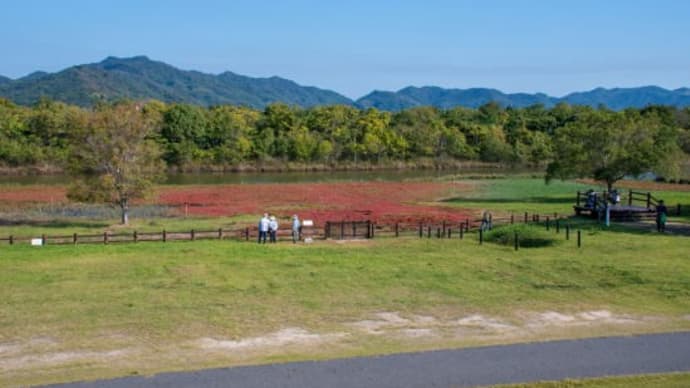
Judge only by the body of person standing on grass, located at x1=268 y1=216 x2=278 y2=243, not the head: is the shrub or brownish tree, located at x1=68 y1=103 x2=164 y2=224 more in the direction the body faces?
the brownish tree

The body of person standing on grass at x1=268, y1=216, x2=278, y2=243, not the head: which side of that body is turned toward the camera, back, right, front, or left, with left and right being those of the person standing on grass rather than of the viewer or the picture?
back

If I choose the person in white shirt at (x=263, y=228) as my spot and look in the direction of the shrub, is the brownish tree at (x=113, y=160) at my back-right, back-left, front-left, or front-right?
back-left

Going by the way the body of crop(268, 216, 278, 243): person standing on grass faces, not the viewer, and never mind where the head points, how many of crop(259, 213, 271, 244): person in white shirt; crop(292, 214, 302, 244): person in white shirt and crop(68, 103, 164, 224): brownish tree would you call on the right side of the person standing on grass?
1

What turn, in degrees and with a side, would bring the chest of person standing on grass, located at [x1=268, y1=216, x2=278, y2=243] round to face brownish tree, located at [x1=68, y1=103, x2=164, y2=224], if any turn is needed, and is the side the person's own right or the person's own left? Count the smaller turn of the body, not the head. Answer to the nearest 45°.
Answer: approximately 45° to the person's own left

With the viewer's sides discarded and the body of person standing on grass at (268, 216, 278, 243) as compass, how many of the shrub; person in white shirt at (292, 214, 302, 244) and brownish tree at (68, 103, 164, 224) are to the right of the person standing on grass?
2

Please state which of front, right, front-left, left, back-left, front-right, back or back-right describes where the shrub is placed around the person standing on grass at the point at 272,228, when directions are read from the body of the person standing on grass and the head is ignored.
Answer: right

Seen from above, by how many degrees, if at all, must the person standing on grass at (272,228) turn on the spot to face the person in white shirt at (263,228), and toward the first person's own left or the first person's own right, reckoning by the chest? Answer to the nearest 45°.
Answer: approximately 135° to the first person's own left

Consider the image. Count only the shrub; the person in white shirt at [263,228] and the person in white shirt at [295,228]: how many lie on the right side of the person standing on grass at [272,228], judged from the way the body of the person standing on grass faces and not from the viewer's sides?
2

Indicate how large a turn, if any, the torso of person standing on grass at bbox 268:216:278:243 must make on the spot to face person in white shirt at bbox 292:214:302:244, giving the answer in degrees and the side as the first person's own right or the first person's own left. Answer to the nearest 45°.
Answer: approximately 90° to the first person's own right

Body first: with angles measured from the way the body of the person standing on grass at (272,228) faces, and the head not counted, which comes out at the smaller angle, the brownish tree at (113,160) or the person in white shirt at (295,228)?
the brownish tree
